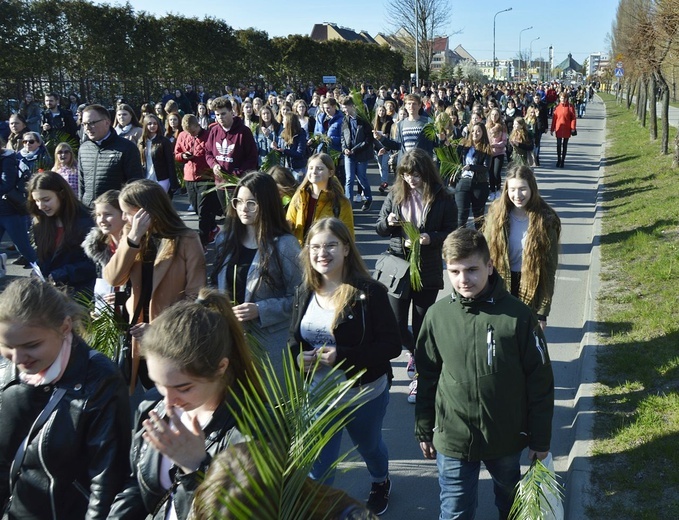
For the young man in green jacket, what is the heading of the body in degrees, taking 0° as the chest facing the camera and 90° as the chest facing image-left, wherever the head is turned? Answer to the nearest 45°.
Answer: approximately 0°

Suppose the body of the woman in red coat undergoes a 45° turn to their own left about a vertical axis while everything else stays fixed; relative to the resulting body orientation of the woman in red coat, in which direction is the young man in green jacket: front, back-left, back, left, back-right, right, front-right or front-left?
front-right

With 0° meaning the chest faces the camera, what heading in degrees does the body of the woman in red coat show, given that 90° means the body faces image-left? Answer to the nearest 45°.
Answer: approximately 0°
